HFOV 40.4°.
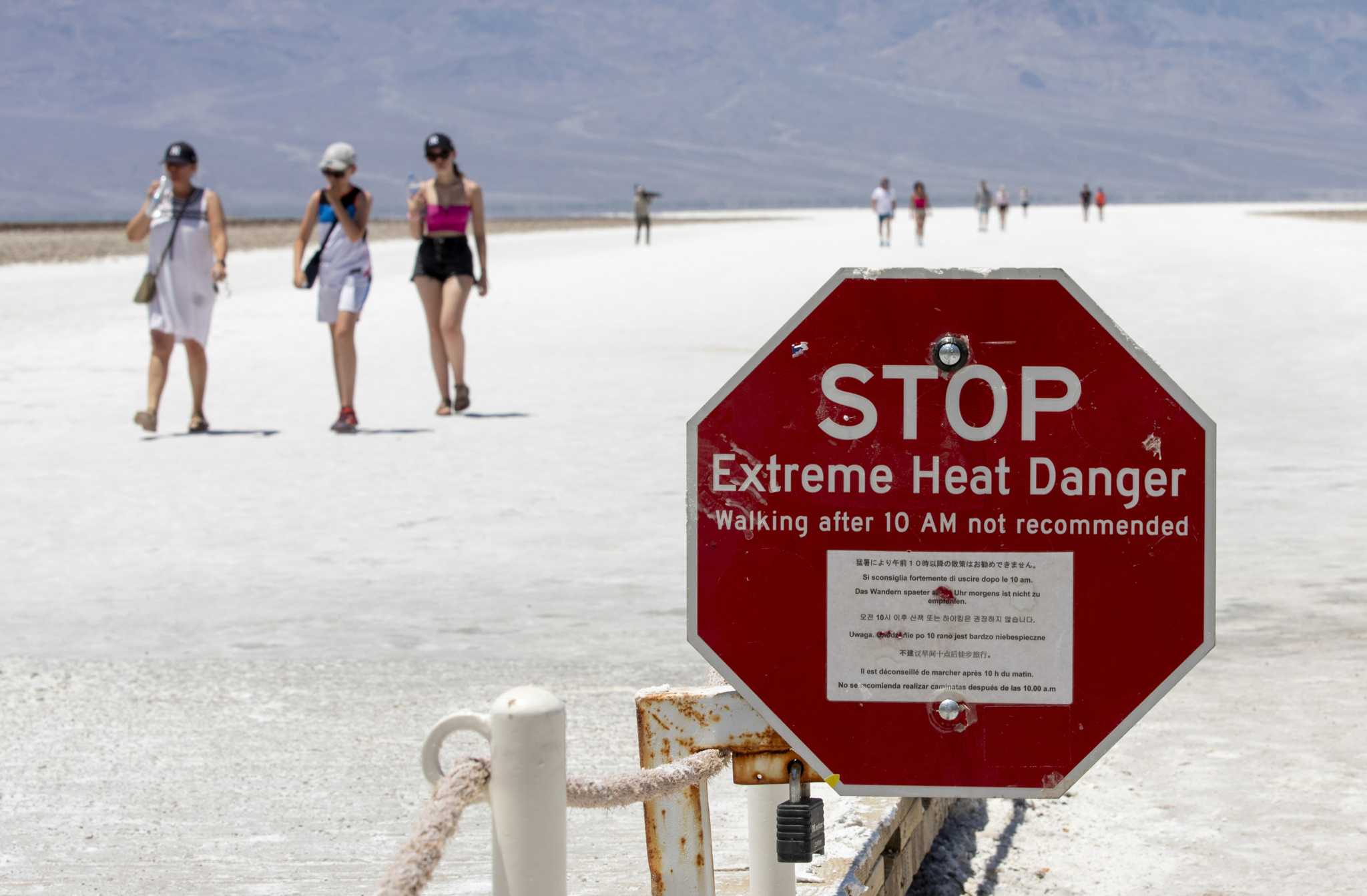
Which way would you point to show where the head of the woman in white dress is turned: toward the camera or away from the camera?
toward the camera

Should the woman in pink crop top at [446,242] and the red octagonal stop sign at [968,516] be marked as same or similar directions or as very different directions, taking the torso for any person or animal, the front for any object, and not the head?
same or similar directions

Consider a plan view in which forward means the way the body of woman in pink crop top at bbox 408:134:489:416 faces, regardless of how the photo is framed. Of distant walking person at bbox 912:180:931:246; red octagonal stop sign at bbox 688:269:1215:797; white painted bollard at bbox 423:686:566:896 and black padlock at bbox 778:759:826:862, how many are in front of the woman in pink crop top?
3

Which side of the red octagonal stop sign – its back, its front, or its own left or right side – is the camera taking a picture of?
front

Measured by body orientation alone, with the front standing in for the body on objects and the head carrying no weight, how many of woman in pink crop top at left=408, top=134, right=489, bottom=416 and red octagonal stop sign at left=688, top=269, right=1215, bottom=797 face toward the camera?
2

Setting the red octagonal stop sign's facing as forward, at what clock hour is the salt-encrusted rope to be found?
The salt-encrusted rope is roughly at 2 o'clock from the red octagonal stop sign.

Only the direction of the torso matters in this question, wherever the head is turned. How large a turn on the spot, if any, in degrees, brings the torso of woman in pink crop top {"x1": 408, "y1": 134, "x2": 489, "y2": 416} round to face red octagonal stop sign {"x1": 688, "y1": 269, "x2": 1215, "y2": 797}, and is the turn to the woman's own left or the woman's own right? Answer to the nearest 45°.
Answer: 0° — they already face it

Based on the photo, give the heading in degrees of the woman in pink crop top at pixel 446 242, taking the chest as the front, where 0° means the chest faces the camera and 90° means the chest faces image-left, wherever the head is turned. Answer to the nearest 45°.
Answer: approximately 0°
